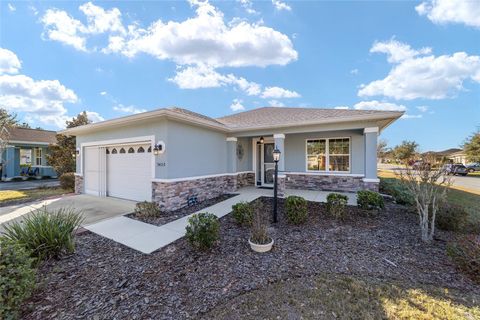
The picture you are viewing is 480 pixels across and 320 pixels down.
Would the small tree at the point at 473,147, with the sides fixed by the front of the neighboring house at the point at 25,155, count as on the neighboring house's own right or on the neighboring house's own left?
on the neighboring house's own left

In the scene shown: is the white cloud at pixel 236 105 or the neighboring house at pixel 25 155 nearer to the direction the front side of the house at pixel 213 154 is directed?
the neighboring house

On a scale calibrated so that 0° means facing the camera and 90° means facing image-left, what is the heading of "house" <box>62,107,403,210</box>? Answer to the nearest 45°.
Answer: approximately 45°

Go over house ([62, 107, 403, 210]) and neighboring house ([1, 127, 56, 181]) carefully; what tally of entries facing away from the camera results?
0

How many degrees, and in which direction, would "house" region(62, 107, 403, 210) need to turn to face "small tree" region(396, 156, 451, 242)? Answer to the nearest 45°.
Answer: approximately 90° to its left

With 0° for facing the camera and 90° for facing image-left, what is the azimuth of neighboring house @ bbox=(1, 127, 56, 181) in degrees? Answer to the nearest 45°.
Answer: approximately 0°

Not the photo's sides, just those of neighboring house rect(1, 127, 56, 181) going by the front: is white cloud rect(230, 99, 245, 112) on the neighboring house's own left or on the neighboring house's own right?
on the neighboring house's own left

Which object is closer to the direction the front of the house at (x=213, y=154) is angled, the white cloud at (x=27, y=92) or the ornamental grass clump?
the ornamental grass clump

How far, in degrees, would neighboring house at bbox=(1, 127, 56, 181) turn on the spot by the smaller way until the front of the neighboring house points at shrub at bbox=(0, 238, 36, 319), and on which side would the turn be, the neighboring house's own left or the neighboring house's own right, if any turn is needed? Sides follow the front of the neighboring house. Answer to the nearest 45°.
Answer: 0° — it already faces it
